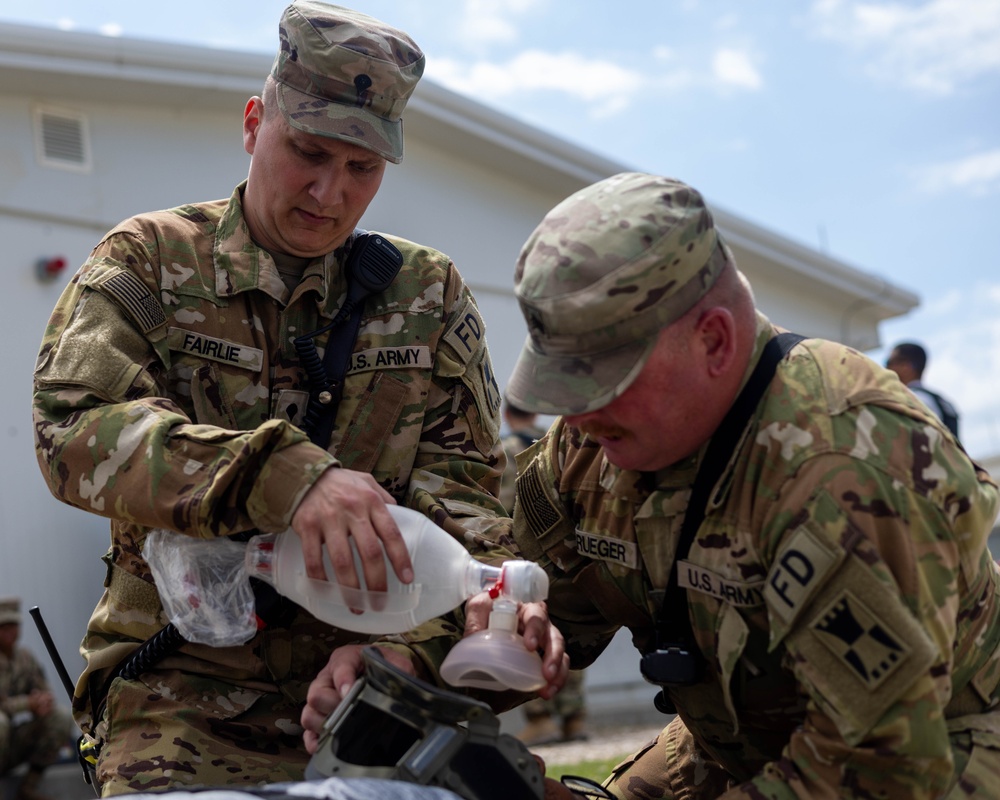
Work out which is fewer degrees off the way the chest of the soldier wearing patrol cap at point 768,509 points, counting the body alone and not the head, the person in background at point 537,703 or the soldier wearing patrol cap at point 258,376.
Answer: the soldier wearing patrol cap

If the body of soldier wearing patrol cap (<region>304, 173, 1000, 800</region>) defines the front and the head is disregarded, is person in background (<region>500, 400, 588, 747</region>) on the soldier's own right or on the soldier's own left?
on the soldier's own right

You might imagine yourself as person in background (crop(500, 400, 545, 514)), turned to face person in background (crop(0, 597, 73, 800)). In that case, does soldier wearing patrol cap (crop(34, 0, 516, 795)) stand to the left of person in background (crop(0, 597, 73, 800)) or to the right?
left

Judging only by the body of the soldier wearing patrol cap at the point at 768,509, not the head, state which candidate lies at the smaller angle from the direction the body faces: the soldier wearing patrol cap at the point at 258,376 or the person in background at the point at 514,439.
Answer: the soldier wearing patrol cap

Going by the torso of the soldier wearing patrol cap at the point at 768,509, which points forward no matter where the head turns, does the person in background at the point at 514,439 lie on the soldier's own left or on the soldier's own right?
on the soldier's own right

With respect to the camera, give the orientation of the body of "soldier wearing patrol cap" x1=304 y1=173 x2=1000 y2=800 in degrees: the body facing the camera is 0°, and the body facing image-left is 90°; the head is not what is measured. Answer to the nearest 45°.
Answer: approximately 45°
